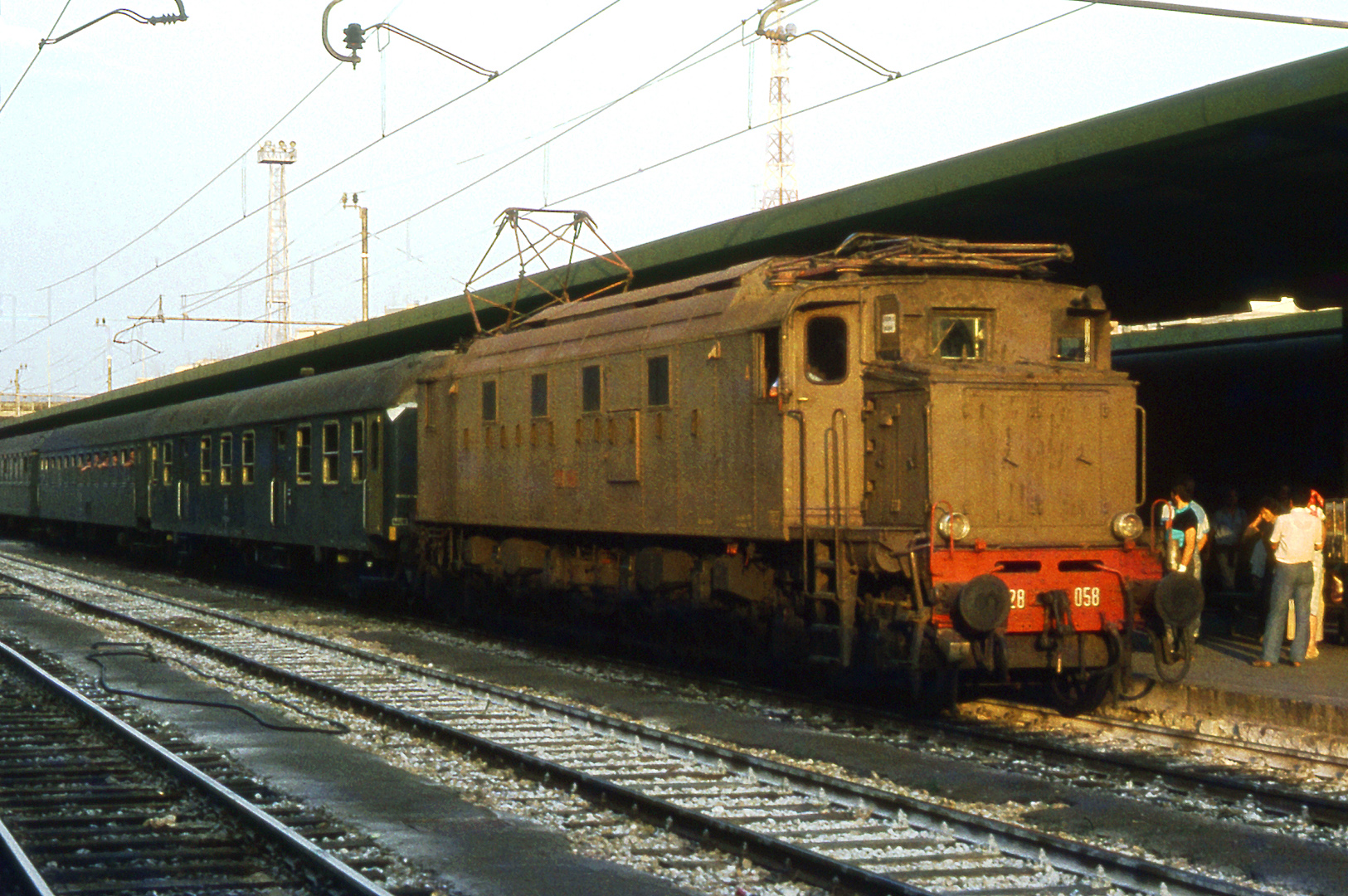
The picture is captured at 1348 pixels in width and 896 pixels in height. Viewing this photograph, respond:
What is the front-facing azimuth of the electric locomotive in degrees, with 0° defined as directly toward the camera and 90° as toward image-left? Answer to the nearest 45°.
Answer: approximately 315°

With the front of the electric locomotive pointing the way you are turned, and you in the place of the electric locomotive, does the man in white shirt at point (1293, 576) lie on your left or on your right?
on your left
